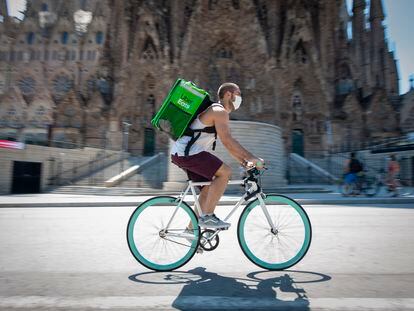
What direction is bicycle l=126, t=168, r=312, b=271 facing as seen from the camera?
to the viewer's right

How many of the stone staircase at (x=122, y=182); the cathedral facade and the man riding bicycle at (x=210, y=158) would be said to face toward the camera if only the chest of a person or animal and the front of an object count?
2

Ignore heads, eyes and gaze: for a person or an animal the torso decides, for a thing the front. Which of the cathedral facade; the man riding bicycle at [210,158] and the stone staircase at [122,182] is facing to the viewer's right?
the man riding bicycle

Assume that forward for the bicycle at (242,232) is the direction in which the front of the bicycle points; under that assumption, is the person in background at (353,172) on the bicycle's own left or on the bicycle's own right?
on the bicycle's own left

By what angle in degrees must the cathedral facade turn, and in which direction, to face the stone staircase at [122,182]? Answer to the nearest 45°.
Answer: approximately 45° to its right

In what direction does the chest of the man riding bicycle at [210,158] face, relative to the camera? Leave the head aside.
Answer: to the viewer's right

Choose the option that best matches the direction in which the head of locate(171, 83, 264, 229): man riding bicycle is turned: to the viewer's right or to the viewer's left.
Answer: to the viewer's right

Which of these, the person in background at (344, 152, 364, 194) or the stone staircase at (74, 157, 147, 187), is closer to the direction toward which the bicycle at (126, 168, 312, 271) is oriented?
the person in background

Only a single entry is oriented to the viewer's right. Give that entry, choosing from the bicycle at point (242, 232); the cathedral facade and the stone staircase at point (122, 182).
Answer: the bicycle

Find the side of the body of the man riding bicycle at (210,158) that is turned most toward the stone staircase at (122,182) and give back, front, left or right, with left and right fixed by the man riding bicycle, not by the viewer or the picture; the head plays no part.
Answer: left

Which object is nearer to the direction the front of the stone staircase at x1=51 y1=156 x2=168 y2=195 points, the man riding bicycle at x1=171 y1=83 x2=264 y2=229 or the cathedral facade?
the man riding bicycle
